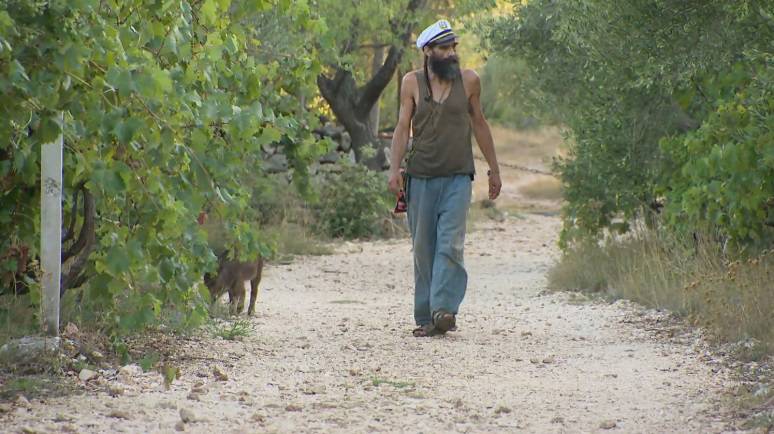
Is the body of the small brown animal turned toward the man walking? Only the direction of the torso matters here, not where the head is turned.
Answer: no

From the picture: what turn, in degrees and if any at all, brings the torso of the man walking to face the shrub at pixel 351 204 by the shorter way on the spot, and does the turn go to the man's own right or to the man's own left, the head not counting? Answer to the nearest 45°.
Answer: approximately 180°

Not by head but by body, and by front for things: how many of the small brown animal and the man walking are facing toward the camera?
1

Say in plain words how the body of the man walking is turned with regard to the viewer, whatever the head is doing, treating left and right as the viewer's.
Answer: facing the viewer

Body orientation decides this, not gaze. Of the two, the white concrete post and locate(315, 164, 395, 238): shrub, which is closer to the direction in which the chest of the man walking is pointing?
the white concrete post

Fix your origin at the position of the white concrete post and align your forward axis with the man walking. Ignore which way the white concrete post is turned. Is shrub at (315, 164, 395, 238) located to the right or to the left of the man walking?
left

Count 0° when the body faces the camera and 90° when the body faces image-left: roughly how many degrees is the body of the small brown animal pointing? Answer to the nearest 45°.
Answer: approximately 90°

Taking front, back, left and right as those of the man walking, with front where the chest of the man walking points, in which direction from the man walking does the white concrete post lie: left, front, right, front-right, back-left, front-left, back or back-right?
front-right

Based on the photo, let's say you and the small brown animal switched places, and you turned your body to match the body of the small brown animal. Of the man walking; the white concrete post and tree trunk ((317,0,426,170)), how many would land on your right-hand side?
1

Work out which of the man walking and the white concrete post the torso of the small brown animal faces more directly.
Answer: the white concrete post

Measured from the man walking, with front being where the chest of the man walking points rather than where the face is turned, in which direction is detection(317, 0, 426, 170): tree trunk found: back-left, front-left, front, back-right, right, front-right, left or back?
back

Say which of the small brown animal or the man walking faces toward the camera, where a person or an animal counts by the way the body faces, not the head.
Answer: the man walking

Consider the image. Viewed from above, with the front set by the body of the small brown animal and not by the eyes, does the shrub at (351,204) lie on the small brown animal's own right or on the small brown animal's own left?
on the small brown animal's own right
